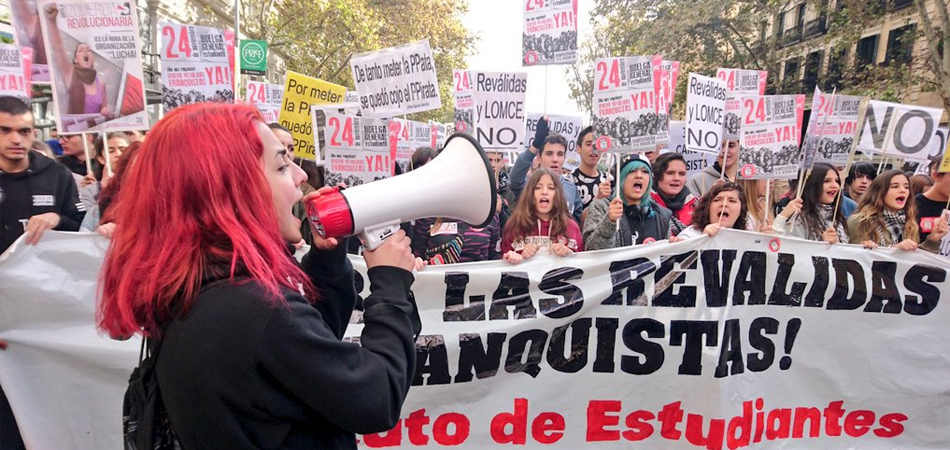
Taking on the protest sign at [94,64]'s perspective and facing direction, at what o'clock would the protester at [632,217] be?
The protester is roughly at 10 o'clock from the protest sign.

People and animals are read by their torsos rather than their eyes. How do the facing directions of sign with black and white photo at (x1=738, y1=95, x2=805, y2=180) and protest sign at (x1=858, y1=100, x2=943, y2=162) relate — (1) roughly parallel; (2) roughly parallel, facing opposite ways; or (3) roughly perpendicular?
roughly parallel

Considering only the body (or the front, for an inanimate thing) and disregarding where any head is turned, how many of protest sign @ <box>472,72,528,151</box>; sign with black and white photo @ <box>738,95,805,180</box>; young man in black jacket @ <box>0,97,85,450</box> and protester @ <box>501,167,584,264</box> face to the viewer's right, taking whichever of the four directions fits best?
0

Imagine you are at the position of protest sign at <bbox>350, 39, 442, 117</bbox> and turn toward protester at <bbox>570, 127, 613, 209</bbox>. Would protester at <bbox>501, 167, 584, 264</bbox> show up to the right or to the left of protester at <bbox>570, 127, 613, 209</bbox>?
right

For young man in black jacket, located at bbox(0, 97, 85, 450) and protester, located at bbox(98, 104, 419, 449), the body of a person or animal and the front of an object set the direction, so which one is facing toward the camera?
the young man in black jacket

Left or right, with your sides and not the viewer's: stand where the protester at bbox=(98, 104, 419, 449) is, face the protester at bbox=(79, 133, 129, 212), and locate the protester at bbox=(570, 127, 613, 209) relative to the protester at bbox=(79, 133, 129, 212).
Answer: right

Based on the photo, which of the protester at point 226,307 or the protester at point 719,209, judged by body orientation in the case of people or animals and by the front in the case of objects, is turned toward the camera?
the protester at point 719,209

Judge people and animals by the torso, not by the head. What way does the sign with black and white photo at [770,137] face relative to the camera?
toward the camera

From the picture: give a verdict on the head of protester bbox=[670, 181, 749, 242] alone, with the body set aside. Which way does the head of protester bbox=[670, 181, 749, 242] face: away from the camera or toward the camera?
toward the camera

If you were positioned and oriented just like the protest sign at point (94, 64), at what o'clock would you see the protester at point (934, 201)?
The protester is roughly at 10 o'clock from the protest sign.

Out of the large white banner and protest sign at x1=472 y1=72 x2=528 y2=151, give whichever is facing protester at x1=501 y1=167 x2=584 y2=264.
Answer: the protest sign

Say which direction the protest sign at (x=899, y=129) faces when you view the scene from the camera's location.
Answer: facing the viewer

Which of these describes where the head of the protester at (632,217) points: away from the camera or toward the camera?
toward the camera

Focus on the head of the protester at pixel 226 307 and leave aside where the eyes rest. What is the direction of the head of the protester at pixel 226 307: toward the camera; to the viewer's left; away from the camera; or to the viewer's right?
to the viewer's right

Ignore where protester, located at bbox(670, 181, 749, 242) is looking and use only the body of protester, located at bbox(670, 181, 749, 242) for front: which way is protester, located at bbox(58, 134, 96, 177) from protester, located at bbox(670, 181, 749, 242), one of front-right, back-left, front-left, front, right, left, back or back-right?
right
